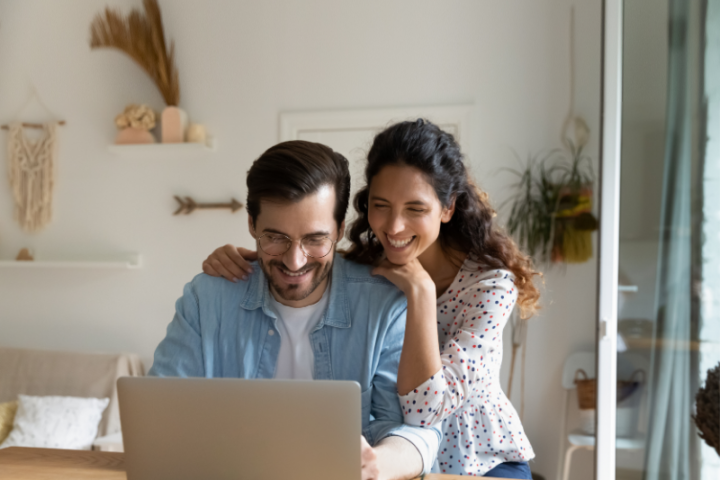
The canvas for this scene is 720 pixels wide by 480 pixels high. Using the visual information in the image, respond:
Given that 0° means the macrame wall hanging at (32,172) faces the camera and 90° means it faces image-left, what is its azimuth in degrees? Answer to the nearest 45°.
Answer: approximately 0°

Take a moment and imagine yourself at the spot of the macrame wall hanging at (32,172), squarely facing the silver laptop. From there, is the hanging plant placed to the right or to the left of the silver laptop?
left

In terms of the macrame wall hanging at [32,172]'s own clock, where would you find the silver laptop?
The silver laptop is roughly at 12 o'clock from the macrame wall hanging.

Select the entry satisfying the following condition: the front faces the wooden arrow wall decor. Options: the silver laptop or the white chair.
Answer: the silver laptop
